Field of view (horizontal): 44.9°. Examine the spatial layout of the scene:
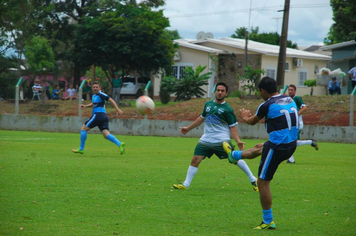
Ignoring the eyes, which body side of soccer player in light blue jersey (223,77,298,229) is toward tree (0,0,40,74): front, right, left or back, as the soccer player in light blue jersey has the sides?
front

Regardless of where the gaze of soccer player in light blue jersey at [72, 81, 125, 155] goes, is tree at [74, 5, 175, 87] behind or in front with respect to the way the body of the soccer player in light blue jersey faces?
behind

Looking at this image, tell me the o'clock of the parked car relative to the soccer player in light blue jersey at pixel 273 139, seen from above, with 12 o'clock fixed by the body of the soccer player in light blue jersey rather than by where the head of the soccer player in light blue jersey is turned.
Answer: The parked car is roughly at 1 o'clock from the soccer player in light blue jersey.

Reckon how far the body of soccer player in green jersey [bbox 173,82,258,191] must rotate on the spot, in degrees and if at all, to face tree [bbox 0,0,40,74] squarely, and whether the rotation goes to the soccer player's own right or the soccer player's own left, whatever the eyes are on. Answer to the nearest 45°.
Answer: approximately 135° to the soccer player's own right

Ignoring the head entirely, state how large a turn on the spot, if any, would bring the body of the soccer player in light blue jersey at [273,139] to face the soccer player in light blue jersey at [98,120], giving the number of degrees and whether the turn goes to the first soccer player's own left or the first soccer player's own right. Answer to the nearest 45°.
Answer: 0° — they already face them

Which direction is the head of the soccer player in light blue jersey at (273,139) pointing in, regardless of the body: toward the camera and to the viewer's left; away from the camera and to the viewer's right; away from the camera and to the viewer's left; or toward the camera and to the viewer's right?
away from the camera and to the viewer's left

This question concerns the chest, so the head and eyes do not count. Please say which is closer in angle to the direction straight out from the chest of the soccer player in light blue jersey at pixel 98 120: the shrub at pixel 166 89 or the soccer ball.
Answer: the soccer ball

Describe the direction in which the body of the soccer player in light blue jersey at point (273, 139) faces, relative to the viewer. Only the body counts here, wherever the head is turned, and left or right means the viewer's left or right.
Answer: facing away from the viewer and to the left of the viewer

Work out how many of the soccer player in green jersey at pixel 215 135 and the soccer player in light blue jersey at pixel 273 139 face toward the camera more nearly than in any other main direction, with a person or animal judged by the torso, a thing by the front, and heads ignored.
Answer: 1
